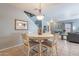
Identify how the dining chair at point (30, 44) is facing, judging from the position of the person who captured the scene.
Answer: facing away from the viewer and to the right of the viewer

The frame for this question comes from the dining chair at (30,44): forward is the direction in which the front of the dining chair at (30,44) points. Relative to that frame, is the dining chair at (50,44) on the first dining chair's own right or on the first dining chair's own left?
on the first dining chair's own right

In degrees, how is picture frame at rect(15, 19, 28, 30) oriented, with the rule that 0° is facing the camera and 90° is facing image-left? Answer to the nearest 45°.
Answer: approximately 315°
